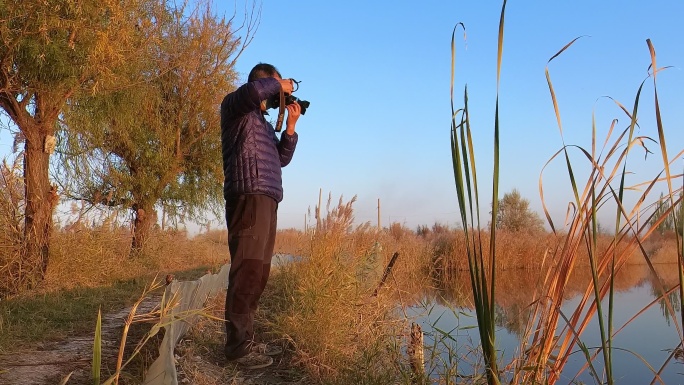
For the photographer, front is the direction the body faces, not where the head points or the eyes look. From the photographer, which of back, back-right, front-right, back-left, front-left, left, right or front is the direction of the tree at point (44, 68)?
back-left

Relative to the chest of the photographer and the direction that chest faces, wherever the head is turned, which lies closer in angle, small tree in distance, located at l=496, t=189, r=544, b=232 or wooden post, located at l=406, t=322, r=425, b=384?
the wooden post

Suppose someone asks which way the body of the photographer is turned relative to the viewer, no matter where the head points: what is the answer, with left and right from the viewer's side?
facing to the right of the viewer

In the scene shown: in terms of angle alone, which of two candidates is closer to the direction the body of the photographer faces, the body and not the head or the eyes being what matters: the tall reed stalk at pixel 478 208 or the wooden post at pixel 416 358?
the wooden post

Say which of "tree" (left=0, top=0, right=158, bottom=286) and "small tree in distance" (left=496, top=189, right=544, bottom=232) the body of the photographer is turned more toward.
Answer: the small tree in distance

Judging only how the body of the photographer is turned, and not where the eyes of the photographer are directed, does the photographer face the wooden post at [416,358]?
yes

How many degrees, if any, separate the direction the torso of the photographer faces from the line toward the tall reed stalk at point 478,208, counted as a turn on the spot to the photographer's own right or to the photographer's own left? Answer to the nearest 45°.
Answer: approximately 90° to the photographer's own right

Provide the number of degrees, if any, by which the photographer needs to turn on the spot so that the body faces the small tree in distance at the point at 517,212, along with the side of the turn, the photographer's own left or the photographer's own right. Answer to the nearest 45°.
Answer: approximately 45° to the photographer's own left

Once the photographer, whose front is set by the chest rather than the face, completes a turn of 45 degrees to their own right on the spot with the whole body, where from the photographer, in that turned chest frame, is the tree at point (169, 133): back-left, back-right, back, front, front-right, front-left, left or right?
back-left
